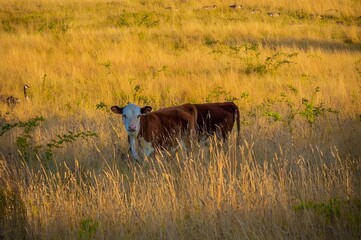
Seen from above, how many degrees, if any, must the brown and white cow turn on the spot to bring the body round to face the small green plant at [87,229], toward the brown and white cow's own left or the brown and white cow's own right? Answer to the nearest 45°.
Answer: approximately 45° to the brown and white cow's own left

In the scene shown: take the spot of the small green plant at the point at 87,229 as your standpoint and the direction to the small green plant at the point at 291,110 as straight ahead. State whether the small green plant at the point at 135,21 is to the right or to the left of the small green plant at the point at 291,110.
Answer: left

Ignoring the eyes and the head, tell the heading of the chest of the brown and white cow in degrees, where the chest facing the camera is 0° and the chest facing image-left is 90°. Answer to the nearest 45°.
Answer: approximately 45°

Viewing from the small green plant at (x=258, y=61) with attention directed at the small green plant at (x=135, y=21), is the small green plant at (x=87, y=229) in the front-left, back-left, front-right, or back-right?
back-left

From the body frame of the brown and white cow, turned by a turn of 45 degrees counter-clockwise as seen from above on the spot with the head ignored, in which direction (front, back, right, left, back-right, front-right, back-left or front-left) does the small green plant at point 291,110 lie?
back-left

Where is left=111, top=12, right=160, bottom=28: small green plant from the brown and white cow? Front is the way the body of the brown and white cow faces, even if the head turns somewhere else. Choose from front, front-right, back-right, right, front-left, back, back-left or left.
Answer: back-right
